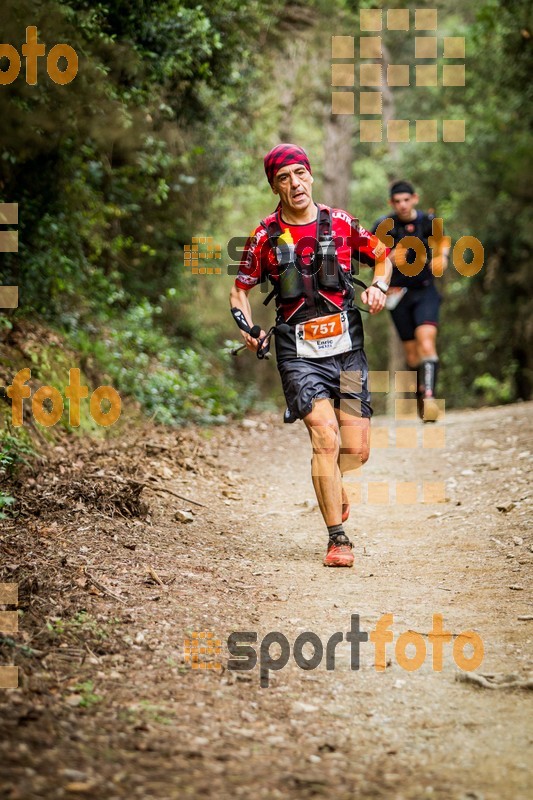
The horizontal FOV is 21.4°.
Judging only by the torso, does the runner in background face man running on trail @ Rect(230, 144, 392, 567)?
yes

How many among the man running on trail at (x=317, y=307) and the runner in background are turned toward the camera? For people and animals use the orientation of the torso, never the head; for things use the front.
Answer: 2

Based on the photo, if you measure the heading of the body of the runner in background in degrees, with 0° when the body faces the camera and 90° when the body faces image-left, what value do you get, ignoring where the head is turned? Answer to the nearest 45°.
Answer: approximately 0°

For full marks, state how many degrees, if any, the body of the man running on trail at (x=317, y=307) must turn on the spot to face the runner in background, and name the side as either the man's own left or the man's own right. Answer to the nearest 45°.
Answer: approximately 180°

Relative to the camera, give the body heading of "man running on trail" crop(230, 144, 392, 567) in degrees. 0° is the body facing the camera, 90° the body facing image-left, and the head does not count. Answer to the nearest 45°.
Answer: approximately 0°
